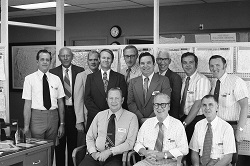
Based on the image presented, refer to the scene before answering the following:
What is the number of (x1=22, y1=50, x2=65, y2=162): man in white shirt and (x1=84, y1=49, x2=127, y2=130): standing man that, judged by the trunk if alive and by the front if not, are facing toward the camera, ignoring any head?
2

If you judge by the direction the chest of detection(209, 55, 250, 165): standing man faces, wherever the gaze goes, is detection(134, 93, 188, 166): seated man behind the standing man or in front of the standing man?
in front

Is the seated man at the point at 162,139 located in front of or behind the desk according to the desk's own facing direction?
in front

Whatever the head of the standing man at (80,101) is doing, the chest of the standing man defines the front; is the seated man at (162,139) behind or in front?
in front

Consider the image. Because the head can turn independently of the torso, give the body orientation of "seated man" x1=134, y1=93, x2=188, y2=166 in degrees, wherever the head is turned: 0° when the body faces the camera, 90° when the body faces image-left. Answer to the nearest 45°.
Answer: approximately 0°

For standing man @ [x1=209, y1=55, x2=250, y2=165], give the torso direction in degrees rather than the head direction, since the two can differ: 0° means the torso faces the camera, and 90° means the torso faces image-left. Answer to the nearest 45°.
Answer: approximately 45°

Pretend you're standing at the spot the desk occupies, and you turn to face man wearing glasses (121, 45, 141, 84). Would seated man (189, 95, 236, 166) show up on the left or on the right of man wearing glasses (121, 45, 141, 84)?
right

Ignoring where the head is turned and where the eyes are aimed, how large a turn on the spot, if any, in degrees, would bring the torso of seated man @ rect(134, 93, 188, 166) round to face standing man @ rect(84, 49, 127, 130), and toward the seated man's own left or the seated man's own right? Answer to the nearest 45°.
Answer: approximately 135° to the seated man's own right
